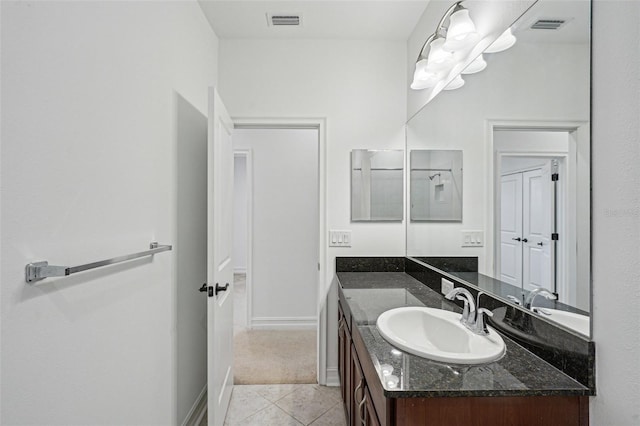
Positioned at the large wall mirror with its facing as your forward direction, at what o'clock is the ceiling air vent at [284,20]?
The ceiling air vent is roughly at 2 o'clock from the large wall mirror.

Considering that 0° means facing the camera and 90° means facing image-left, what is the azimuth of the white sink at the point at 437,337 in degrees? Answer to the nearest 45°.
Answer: approximately 45°

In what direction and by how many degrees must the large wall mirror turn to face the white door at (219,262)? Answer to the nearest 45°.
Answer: approximately 45° to its right

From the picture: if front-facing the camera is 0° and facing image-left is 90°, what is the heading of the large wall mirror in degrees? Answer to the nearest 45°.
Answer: approximately 45°

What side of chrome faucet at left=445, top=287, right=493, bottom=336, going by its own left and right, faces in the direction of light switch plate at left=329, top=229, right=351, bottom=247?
right
